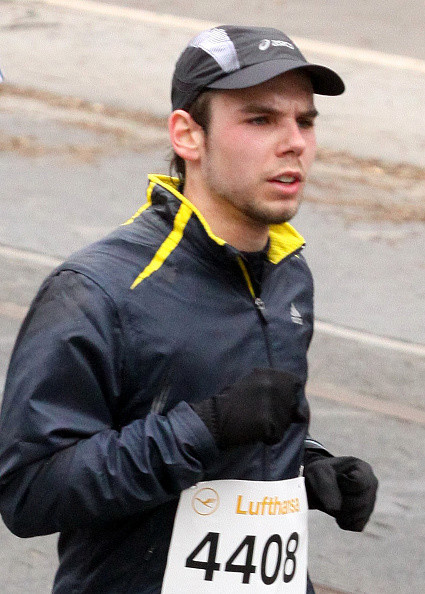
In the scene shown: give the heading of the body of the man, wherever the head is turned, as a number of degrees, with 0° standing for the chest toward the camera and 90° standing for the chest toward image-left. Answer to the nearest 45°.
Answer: approximately 315°

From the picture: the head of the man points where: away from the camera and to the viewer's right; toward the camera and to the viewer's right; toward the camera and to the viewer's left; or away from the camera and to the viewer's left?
toward the camera and to the viewer's right
